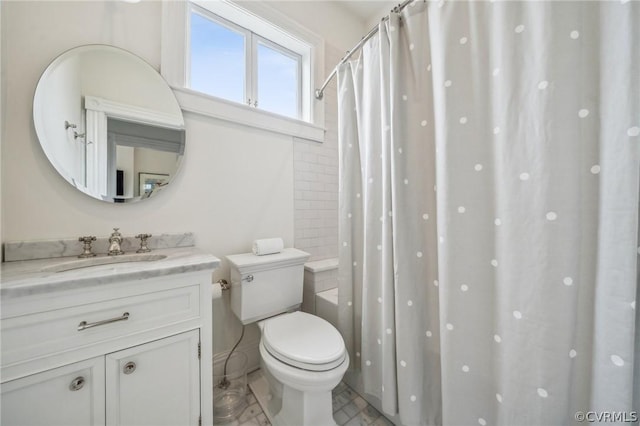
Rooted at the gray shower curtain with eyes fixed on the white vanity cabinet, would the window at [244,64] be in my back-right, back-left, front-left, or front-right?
front-right

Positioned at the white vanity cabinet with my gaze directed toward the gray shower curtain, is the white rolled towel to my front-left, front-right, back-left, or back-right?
front-left

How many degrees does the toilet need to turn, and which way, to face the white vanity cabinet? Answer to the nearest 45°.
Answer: approximately 90° to its right

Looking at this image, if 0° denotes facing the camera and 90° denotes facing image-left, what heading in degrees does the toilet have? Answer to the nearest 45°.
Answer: approximately 315°

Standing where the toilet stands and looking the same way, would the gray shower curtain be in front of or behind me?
in front
